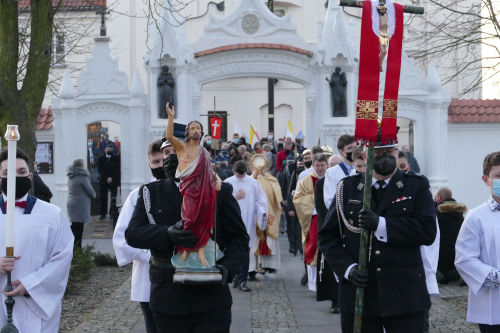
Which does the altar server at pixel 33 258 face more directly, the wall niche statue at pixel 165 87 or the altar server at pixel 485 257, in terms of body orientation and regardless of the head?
the altar server

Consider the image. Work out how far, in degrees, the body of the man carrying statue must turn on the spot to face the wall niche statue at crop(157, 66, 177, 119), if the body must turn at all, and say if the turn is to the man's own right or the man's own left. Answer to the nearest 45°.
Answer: approximately 180°

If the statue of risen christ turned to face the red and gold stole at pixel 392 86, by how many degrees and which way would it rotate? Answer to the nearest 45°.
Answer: approximately 90° to its left

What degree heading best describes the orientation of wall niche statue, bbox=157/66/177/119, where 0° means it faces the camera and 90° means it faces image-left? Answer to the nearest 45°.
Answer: approximately 0°

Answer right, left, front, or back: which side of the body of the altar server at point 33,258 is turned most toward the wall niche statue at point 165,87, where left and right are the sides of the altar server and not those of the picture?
back

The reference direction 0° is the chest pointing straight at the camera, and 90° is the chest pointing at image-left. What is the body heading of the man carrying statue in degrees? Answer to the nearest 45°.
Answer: approximately 0°
